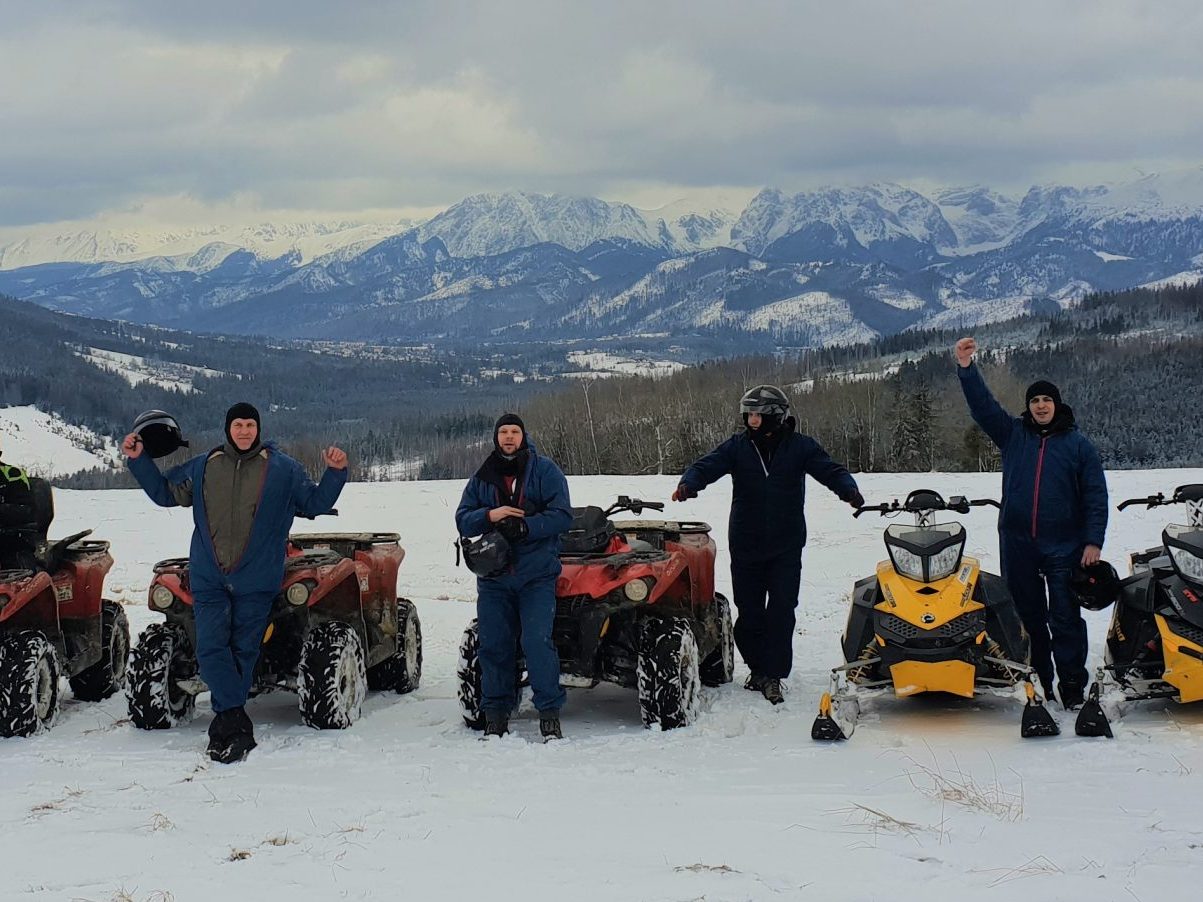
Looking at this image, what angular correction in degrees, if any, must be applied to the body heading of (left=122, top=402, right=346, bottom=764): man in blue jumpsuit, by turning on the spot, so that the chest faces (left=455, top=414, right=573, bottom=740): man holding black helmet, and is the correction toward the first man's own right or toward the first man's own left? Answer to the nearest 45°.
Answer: approximately 90° to the first man's own left

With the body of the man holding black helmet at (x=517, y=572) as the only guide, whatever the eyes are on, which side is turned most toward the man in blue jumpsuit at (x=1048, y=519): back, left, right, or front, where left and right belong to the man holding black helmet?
left

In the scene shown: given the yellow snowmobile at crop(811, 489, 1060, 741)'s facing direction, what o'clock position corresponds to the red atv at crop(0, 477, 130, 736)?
The red atv is roughly at 3 o'clock from the yellow snowmobile.

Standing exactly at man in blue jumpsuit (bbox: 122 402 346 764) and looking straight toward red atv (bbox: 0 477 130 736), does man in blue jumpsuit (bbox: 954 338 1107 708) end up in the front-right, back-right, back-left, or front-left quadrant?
back-right

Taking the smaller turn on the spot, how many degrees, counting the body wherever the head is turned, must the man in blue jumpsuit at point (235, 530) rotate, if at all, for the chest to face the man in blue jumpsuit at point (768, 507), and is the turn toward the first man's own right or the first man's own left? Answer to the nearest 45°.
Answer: approximately 90° to the first man's own left
